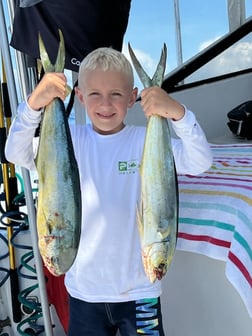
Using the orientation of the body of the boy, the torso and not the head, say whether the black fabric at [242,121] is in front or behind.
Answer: behind

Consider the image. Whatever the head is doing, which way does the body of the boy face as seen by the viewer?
toward the camera

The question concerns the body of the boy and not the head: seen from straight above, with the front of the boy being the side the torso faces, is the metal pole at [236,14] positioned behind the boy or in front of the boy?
behind

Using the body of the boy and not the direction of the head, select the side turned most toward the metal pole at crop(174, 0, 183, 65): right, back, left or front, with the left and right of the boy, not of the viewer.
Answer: back
